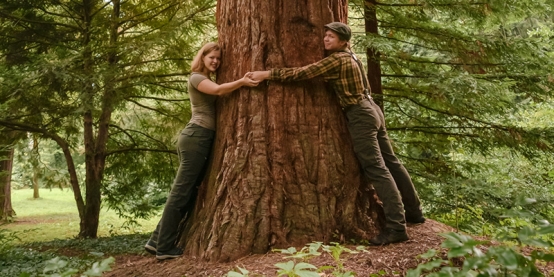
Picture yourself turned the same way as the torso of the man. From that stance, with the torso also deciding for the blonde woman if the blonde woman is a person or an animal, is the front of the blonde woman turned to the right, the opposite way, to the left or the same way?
the opposite way

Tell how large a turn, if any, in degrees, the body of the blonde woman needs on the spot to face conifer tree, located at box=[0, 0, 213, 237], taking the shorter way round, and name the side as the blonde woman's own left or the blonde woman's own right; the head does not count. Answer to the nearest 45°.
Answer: approximately 135° to the blonde woman's own left

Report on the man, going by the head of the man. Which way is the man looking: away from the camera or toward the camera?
toward the camera

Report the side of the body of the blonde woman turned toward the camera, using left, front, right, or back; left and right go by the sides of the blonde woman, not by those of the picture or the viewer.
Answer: right

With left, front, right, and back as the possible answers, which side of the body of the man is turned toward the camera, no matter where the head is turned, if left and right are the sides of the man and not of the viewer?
left

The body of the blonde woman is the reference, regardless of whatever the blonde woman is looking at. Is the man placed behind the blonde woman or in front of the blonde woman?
in front

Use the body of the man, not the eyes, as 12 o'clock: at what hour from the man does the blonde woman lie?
The blonde woman is roughly at 12 o'clock from the man.

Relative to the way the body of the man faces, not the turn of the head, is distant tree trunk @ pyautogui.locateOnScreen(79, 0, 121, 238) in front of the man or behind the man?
in front

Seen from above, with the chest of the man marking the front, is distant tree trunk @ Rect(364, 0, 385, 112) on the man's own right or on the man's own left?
on the man's own right

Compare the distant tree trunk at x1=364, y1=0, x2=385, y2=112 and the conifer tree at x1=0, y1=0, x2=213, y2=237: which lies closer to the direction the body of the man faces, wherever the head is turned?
the conifer tree

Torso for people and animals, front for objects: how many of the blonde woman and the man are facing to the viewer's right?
1

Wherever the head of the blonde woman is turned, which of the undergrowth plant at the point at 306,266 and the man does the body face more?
the man

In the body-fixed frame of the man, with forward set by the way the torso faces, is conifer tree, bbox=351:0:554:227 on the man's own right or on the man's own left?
on the man's own right
